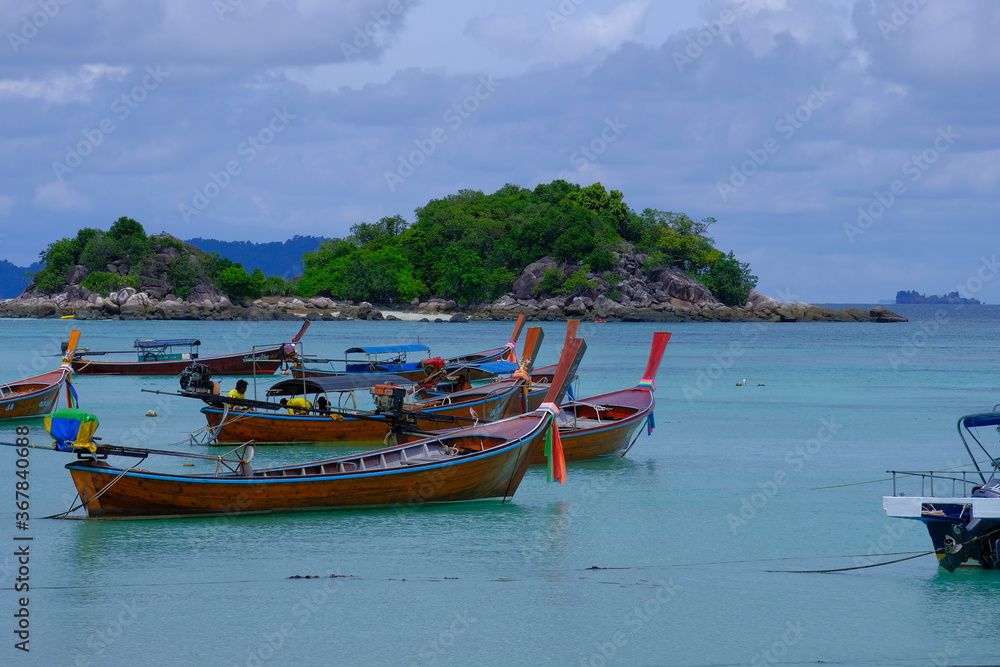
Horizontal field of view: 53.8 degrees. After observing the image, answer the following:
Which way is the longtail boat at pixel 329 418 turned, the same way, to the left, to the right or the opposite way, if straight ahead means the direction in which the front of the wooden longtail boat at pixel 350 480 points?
the same way

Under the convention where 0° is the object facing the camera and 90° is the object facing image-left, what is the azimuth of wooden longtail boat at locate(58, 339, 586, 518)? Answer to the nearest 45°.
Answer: approximately 270°

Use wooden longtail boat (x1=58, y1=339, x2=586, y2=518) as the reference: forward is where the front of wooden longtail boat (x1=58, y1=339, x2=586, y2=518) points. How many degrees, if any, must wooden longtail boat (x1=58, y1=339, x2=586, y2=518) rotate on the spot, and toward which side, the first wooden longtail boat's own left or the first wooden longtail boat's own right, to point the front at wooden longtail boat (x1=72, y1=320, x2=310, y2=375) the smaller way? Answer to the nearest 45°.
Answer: approximately 90° to the first wooden longtail boat's own left

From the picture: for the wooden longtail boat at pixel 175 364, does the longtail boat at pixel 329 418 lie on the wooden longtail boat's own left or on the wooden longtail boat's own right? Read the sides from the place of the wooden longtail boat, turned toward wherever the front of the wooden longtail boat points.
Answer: on the wooden longtail boat's own right

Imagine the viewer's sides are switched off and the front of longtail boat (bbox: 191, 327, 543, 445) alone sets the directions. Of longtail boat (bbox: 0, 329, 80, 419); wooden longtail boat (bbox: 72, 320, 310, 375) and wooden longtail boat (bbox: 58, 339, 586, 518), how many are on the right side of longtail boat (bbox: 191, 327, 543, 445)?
1

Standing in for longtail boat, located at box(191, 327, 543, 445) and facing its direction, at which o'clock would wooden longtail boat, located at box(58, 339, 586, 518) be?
The wooden longtail boat is roughly at 3 o'clock from the longtail boat.

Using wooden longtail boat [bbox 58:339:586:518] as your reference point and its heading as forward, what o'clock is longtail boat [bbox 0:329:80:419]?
The longtail boat is roughly at 8 o'clock from the wooden longtail boat.

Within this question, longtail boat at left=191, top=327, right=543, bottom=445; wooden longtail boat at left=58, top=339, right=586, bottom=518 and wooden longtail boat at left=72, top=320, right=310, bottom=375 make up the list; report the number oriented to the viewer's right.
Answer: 3

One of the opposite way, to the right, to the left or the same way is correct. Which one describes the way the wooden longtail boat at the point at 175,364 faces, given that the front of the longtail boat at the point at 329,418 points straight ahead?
the same way

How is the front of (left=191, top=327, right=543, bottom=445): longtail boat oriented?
to the viewer's right

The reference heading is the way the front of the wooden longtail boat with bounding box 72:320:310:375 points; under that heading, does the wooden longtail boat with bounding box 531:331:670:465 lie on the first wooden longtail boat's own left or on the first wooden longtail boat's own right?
on the first wooden longtail boat's own right

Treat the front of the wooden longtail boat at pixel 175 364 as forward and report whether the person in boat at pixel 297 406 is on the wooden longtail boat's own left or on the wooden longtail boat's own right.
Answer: on the wooden longtail boat's own right

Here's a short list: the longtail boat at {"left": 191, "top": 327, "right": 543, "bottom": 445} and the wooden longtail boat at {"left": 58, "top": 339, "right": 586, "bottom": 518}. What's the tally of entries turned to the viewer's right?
2

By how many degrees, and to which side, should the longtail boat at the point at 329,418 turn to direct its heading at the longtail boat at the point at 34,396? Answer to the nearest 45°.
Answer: approximately 135° to its left

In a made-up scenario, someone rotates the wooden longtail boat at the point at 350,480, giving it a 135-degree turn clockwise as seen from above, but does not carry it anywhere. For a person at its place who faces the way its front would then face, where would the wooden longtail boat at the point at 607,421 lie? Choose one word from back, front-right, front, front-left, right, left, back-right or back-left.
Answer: back

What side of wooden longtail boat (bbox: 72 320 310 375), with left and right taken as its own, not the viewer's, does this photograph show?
right
